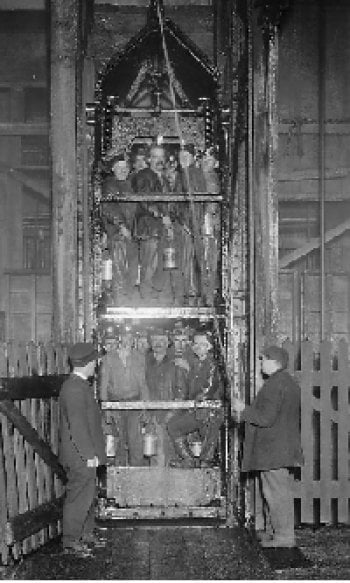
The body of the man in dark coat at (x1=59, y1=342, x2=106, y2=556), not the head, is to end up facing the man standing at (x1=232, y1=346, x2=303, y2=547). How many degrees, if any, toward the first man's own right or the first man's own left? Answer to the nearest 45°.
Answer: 0° — they already face them

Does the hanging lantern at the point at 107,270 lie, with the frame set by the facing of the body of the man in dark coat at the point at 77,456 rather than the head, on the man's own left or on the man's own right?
on the man's own left

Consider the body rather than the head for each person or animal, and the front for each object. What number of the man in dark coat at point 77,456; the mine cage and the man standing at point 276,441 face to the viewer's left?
1

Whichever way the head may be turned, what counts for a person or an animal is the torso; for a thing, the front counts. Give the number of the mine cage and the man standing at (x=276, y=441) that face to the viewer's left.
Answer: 1

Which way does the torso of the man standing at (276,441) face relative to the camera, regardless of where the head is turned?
to the viewer's left

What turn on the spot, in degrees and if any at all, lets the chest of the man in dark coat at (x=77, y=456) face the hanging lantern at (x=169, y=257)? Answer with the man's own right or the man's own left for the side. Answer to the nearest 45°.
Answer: approximately 45° to the man's own left

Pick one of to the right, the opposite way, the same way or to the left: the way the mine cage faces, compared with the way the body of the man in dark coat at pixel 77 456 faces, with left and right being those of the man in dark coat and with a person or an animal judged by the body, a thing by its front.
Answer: to the right

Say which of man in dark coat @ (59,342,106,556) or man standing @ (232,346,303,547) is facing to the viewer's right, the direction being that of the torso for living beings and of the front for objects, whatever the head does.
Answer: the man in dark coat

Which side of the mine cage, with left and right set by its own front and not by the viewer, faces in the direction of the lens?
front

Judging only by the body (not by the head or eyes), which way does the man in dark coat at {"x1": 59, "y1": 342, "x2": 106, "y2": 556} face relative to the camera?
to the viewer's right

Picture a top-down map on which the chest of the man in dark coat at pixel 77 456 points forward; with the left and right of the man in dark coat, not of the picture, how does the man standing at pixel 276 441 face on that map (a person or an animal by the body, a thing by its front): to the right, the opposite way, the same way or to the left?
the opposite way

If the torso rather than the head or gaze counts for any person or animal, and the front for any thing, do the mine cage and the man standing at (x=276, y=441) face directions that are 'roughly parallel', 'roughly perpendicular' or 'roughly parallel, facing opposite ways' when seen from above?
roughly perpendicular

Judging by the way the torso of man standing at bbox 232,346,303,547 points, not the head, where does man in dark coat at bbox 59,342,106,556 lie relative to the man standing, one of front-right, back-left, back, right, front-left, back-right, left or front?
front

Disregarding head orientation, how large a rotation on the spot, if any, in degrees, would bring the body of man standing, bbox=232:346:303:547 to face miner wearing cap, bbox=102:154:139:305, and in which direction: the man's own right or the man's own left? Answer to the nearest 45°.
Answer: approximately 45° to the man's own right
